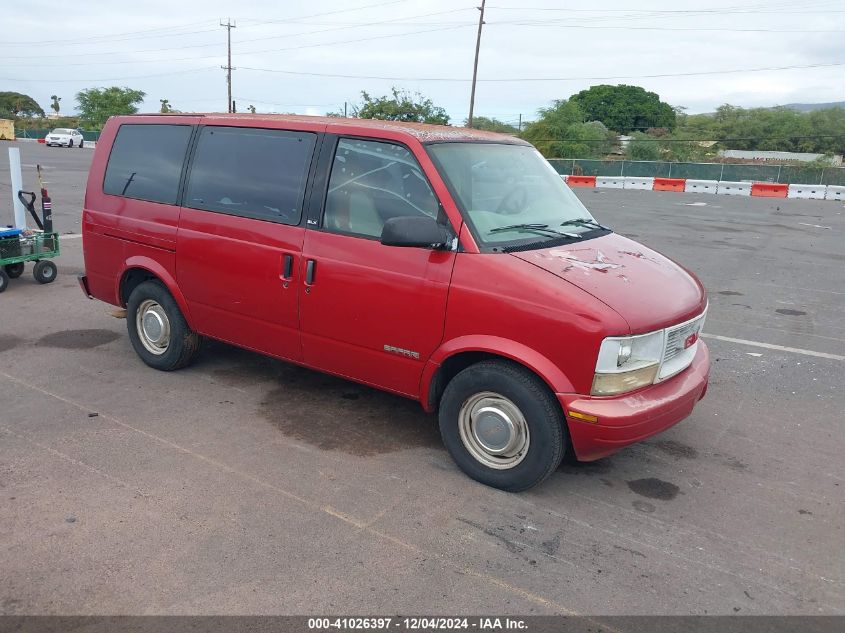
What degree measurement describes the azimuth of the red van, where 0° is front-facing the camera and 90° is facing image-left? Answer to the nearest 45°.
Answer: approximately 315°

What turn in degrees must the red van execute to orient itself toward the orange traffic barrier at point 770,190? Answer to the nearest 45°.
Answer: approximately 90° to its left

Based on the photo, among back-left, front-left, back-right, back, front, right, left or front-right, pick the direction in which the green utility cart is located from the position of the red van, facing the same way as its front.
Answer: back

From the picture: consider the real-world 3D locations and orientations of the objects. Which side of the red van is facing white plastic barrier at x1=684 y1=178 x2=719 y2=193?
left

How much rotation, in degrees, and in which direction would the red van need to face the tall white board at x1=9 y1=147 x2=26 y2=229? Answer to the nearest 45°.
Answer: approximately 180°

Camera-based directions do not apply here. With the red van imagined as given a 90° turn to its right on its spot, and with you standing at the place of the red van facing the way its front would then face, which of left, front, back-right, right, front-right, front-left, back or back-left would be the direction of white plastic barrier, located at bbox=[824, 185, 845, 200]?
back

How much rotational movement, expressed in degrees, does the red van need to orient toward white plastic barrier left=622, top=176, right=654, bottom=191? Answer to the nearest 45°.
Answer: approximately 135° to its left

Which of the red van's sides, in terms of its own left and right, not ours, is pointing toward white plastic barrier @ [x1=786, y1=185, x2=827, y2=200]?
left
